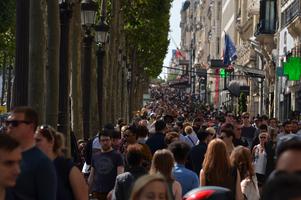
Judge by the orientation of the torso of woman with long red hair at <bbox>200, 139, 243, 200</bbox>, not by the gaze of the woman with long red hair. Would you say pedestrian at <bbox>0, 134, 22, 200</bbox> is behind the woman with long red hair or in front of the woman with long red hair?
behind

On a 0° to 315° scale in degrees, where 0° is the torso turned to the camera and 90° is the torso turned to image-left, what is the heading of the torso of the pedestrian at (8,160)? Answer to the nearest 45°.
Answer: approximately 315°

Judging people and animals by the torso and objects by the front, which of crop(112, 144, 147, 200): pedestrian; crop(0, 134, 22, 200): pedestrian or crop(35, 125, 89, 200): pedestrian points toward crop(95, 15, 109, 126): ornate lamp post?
crop(112, 144, 147, 200): pedestrian

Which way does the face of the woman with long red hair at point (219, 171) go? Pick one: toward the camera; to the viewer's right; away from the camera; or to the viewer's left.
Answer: away from the camera

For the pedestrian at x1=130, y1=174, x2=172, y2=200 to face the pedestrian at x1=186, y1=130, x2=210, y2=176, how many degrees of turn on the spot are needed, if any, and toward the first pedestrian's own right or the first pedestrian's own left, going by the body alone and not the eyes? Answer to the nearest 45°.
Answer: approximately 135° to the first pedestrian's own left

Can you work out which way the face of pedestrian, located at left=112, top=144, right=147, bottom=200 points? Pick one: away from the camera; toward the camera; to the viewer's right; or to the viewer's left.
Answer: away from the camera

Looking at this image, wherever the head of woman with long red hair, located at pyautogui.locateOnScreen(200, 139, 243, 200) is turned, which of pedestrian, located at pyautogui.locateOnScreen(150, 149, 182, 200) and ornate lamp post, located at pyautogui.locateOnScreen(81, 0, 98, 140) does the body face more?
the ornate lamp post

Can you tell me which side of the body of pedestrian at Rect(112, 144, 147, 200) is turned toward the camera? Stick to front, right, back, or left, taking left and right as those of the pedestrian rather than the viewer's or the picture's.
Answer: back
